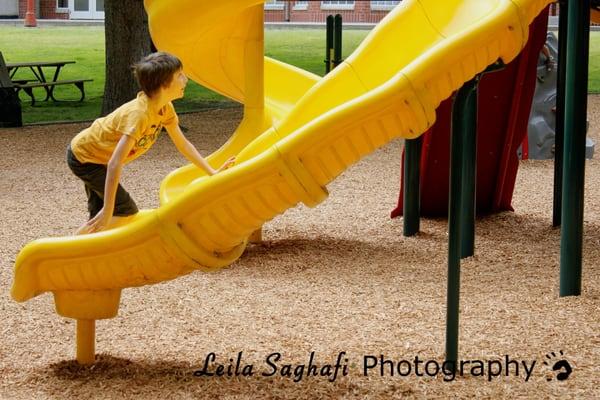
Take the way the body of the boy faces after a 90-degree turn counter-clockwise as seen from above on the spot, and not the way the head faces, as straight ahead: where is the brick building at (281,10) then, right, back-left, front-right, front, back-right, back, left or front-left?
front

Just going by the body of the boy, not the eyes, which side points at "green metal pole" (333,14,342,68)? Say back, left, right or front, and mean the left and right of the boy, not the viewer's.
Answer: left

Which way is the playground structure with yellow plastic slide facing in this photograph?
to the viewer's left

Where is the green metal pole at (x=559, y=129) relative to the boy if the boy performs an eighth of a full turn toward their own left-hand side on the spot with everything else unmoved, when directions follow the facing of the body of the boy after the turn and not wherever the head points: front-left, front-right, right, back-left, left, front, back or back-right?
front

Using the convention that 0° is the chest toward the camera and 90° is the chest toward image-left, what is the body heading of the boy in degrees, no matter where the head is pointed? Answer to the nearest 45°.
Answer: approximately 270°

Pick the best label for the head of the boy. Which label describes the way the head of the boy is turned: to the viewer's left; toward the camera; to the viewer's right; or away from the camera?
to the viewer's right

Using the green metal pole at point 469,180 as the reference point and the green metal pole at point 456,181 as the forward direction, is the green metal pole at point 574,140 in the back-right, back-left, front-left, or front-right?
front-left

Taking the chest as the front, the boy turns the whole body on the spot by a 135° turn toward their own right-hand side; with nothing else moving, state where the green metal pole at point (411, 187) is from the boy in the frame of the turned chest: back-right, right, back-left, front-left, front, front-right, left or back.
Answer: back

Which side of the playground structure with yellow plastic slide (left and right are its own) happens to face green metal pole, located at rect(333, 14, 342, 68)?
right

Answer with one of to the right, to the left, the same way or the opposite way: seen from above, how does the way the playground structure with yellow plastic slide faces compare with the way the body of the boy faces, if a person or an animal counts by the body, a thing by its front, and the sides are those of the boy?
the opposite way
